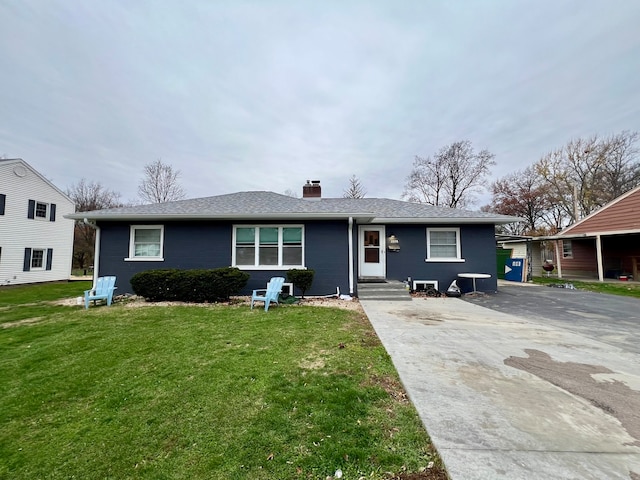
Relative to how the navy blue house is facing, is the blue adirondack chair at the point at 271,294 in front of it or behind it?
in front

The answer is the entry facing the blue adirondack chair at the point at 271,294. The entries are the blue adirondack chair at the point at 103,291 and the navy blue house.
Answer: the navy blue house

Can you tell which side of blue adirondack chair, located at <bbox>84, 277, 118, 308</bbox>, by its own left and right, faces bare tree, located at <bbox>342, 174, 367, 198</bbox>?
back

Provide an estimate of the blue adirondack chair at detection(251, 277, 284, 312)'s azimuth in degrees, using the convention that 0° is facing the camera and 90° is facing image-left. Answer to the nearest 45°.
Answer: approximately 45°

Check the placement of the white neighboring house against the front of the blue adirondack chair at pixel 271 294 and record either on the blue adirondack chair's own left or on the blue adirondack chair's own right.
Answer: on the blue adirondack chair's own right

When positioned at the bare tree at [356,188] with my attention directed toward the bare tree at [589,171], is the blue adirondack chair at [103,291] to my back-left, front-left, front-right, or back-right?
back-right

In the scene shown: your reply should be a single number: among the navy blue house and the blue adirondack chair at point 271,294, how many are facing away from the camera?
0

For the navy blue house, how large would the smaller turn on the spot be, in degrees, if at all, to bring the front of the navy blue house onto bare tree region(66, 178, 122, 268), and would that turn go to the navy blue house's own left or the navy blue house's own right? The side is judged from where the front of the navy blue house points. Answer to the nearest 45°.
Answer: approximately 135° to the navy blue house's own right

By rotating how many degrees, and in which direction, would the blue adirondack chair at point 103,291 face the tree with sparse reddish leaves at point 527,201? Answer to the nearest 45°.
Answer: approximately 135° to its left

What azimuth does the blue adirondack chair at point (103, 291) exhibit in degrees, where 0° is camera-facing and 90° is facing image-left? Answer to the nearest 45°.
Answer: approximately 45°

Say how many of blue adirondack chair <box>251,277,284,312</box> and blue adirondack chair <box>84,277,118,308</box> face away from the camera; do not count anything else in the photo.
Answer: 0
